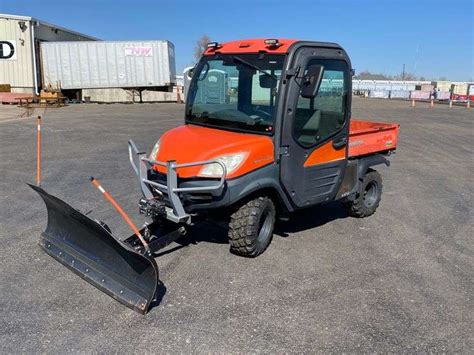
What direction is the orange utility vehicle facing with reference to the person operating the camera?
facing the viewer and to the left of the viewer

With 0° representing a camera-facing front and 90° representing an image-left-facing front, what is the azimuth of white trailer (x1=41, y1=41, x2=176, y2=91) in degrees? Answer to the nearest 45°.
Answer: approximately 270°

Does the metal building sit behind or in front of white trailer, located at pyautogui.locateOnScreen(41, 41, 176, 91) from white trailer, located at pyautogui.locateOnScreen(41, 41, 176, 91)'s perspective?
behind

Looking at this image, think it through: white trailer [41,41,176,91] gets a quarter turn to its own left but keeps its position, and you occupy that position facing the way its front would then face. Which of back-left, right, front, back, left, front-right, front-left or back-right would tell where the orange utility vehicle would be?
back

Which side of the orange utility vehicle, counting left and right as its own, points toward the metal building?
right
